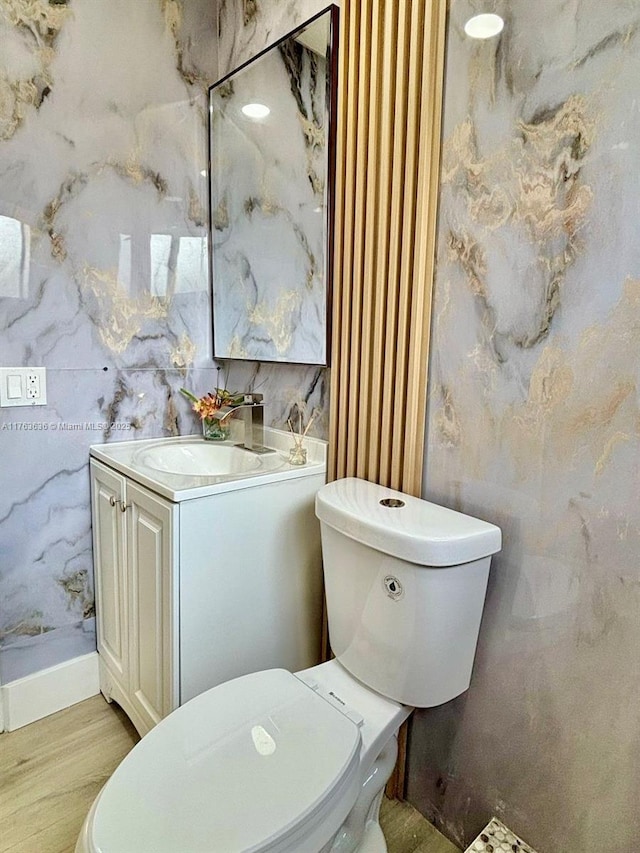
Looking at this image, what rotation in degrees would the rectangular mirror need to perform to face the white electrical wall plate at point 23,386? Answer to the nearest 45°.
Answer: approximately 45° to its right

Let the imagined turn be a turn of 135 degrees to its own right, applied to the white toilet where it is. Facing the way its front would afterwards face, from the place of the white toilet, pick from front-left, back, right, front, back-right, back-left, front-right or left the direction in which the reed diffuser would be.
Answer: front

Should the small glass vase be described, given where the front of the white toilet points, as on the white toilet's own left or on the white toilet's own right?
on the white toilet's own right

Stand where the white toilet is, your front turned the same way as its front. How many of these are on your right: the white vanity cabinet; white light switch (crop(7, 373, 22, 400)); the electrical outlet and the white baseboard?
4

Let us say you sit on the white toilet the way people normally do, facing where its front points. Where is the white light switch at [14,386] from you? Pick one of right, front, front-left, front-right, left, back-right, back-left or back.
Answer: right

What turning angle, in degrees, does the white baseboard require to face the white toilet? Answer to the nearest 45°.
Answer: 0° — it already faces it

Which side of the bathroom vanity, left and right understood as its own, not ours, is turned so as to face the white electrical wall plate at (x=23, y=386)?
right

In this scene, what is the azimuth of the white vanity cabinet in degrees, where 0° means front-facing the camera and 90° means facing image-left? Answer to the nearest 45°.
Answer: approximately 45°

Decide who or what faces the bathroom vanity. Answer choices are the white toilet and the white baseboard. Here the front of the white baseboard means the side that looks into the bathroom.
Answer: the white baseboard
